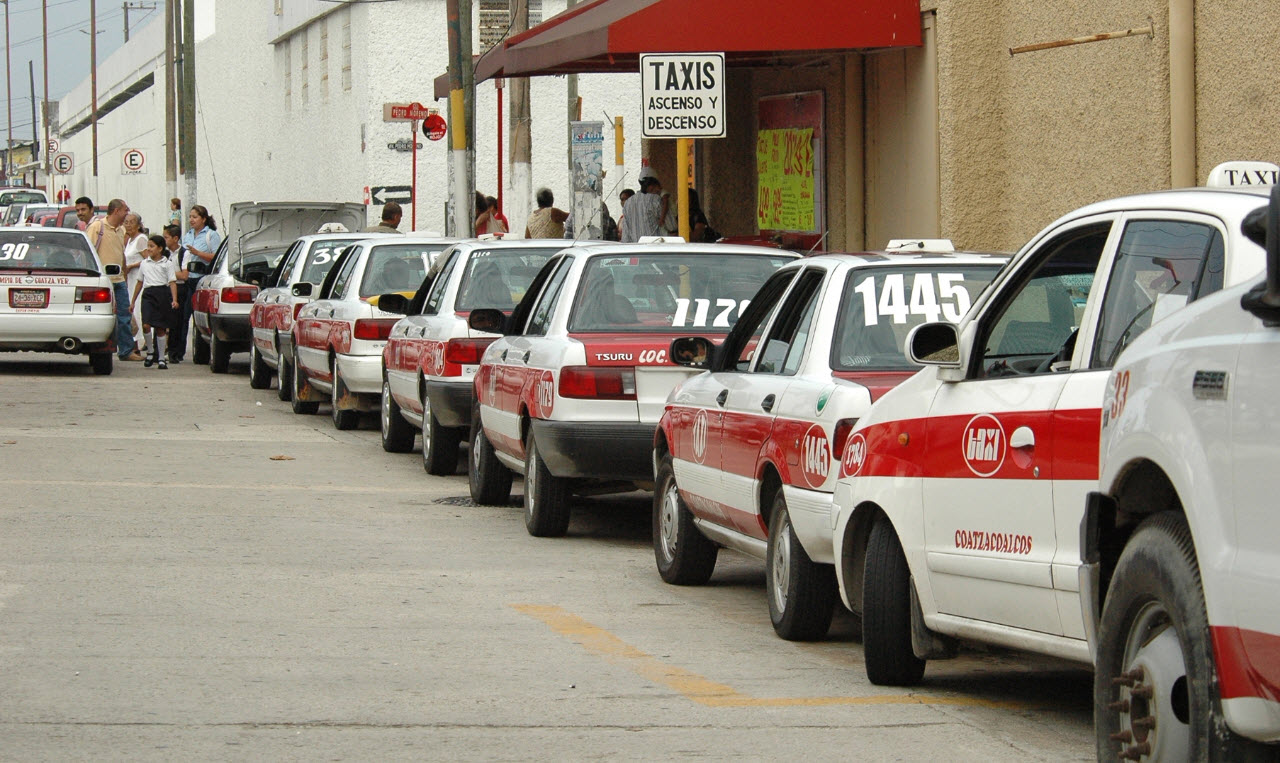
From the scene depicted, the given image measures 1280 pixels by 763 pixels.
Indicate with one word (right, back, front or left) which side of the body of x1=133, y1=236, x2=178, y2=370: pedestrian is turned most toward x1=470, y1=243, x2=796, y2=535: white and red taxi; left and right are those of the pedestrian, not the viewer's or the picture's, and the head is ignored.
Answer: front

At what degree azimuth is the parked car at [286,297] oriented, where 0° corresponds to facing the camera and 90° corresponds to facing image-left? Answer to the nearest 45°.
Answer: approximately 135°

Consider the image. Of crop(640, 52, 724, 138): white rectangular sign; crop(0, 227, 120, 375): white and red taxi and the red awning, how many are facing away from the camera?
1

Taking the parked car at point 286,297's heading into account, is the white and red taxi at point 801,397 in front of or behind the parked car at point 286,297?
behind

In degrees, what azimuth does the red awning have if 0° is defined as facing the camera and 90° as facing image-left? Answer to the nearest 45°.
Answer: approximately 45°

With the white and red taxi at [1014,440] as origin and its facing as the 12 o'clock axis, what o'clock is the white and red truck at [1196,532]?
the white and red truck at [1196,532] is roughly at 7 o'clock from the white and red taxi at [1014,440].

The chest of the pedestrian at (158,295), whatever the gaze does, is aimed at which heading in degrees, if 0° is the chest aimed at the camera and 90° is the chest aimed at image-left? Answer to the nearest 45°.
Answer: approximately 0°

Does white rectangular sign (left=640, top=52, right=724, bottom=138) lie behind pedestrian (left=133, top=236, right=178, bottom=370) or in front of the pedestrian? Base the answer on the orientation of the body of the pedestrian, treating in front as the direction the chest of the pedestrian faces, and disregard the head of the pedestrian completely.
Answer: in front

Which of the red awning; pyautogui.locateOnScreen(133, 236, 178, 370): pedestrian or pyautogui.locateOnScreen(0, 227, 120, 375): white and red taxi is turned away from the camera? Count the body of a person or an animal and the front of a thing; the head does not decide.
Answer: the white and red taxi

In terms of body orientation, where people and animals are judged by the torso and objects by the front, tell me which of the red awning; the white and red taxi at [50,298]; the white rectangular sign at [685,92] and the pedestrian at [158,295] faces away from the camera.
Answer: the white and red taxi

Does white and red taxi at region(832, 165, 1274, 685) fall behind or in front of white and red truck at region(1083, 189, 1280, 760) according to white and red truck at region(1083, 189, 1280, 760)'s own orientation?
in front

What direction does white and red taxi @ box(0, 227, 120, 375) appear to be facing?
away from the camera

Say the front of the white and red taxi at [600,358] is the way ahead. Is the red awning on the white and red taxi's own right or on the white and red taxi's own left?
on the white and red taxi's own right

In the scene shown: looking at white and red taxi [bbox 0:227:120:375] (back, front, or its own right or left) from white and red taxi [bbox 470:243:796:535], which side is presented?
back
